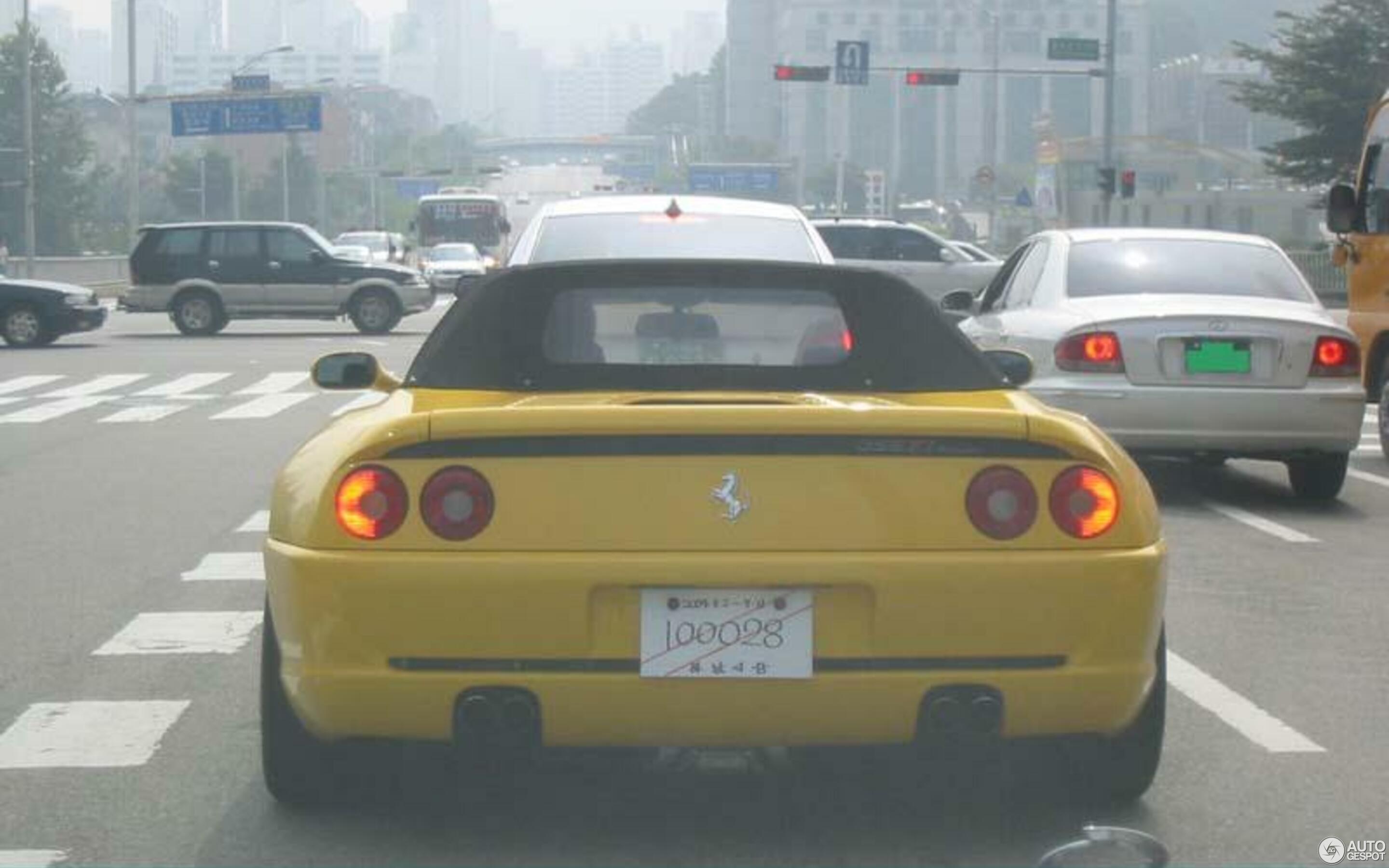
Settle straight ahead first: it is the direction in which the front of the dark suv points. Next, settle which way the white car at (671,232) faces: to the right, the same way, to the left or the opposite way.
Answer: to the left

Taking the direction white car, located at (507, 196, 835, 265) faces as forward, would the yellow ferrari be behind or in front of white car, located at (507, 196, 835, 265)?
behind

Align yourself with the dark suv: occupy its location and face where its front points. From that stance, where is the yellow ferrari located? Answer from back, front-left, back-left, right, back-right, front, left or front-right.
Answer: right

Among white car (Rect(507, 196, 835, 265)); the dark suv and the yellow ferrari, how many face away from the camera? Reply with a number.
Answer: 2

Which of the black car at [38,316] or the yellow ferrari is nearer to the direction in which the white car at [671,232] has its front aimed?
the black car

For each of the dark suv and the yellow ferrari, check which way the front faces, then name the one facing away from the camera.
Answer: the yellow ferrari

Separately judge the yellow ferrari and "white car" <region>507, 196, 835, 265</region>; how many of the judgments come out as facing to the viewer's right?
0

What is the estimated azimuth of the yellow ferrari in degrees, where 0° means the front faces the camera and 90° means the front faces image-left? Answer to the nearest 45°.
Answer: approximately 180°

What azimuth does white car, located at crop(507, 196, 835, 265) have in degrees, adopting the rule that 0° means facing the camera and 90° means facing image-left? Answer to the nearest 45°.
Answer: approximately 180°

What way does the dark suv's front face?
to the viewer's right
